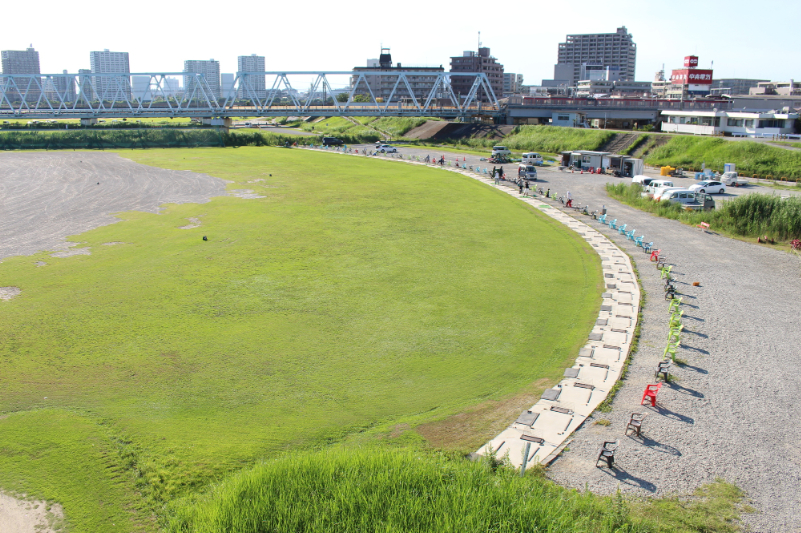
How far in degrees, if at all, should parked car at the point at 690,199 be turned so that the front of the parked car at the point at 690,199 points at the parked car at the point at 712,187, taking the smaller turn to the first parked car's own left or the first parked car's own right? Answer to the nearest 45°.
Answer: approximately 90° to the first parked car's own right

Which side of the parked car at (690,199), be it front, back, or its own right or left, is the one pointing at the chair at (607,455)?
left

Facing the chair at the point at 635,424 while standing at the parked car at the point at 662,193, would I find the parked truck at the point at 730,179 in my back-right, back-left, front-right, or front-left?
back-left

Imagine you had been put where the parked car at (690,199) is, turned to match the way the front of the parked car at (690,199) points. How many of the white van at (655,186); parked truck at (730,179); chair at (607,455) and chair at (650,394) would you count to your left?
2

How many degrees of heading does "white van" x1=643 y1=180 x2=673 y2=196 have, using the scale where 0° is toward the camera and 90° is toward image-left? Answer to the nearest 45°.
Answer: approximately 45°

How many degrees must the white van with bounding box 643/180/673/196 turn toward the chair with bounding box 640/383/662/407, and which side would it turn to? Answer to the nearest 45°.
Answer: approximately 45° to its left

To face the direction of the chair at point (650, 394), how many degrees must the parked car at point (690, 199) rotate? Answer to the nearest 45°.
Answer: approximately 90° to its left

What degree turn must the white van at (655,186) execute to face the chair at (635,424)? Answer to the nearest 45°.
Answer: approximately 45° to its left
